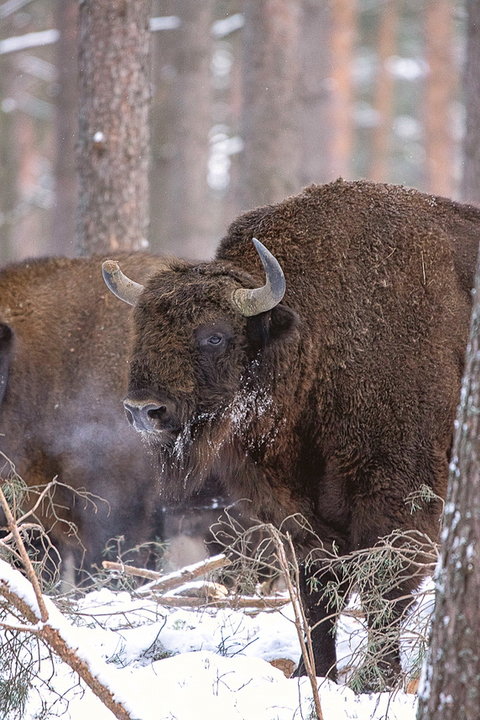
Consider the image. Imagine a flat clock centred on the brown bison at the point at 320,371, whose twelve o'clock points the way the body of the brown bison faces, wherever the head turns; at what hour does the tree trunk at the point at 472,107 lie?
The tree trunk is roughly at 5 o'clock from the brown bison.

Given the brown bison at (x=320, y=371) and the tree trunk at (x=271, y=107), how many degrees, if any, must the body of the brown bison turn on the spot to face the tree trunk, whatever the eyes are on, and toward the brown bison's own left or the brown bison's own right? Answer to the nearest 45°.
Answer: approximately 135° to the brown bison's own right

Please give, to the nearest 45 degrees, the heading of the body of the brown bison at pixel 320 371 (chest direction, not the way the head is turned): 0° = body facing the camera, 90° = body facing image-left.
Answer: approximately 45°

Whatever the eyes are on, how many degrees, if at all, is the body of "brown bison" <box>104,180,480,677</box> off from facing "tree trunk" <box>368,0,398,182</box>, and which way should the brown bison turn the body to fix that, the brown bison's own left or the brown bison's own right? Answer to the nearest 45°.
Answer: approximately 135° to the brown bison's own right
